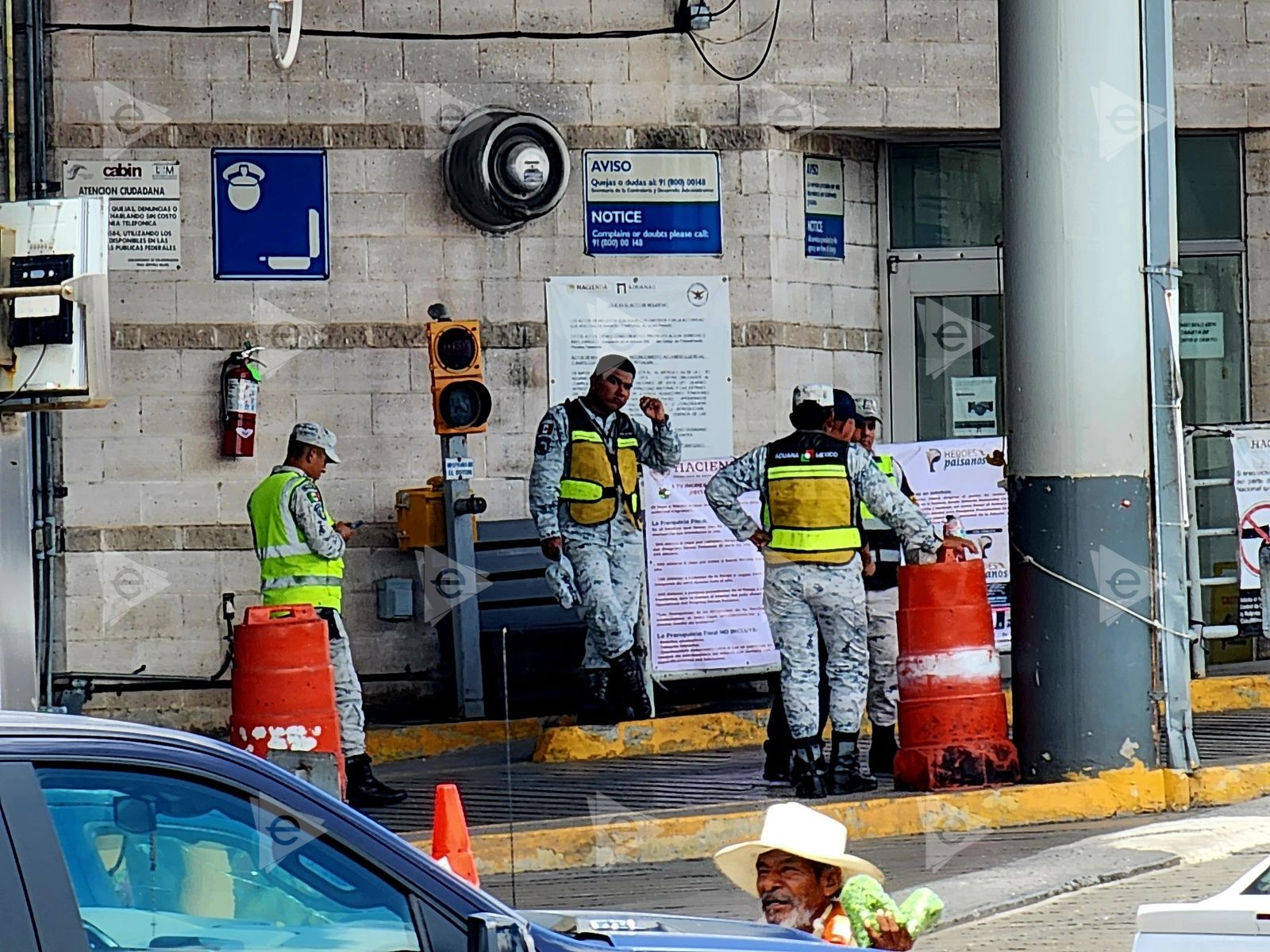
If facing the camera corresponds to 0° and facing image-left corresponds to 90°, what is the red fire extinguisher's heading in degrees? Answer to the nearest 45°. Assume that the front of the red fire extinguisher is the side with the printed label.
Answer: approximately 0°

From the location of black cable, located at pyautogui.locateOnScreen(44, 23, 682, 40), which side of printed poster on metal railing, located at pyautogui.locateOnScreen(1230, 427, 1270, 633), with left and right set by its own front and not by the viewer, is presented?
right

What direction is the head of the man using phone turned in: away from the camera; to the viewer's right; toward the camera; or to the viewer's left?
to the viewer's right

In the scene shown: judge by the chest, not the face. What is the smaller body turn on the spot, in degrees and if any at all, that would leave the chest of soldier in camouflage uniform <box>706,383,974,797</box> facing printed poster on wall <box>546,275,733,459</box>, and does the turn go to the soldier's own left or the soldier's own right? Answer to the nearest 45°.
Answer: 0° — they already face it

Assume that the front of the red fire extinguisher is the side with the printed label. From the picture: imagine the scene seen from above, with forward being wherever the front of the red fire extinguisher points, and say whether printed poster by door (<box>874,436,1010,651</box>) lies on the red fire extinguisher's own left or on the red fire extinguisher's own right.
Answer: on the red fire extinguisher's own left

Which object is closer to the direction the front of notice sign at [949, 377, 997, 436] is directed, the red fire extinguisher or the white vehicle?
the white vehicle

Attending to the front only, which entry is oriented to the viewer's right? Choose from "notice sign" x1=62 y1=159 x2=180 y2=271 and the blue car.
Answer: the blue car

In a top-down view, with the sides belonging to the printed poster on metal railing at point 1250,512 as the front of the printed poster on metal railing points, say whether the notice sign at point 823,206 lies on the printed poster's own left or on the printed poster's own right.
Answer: on the printed poster's own right

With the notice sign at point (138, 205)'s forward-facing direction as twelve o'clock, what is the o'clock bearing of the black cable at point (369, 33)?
The black cable is roughly at 9 o'clock from the notice sign.

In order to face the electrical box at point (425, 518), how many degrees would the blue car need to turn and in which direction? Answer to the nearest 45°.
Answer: approximately 90° to its left

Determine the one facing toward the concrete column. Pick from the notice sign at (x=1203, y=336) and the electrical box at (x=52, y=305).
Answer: the notice sign
